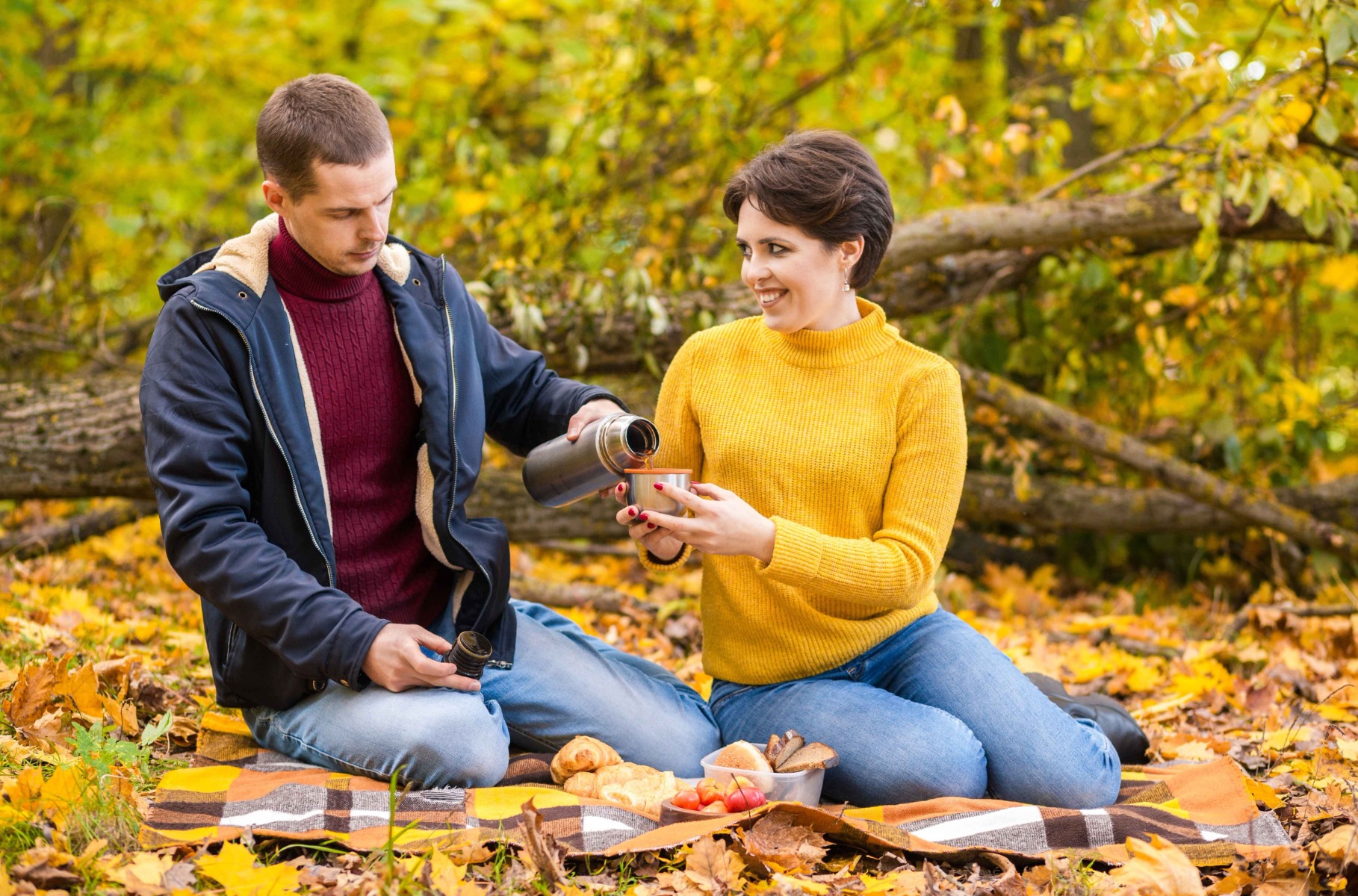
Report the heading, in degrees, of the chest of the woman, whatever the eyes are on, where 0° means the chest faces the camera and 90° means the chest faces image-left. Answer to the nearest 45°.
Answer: approximately 45°

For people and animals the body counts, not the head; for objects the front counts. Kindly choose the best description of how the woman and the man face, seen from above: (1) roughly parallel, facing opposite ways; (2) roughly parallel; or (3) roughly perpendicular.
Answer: roughly perpendicular

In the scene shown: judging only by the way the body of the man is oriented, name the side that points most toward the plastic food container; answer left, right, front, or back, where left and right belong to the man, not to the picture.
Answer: front

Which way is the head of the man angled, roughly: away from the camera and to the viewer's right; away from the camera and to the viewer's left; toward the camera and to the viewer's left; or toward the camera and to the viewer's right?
toward the camera and to the viewer's right

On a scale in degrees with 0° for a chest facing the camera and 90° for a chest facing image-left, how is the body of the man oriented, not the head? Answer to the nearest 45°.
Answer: approximately 315°

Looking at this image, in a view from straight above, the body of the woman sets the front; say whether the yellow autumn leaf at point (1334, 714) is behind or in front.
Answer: behind

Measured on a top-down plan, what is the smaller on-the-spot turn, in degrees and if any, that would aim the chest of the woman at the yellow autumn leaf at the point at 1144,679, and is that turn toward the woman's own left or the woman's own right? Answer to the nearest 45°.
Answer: approximately 180°

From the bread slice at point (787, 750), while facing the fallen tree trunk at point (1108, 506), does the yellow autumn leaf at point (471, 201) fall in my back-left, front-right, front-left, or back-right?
front-left

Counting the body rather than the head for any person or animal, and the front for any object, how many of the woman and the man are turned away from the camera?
0
